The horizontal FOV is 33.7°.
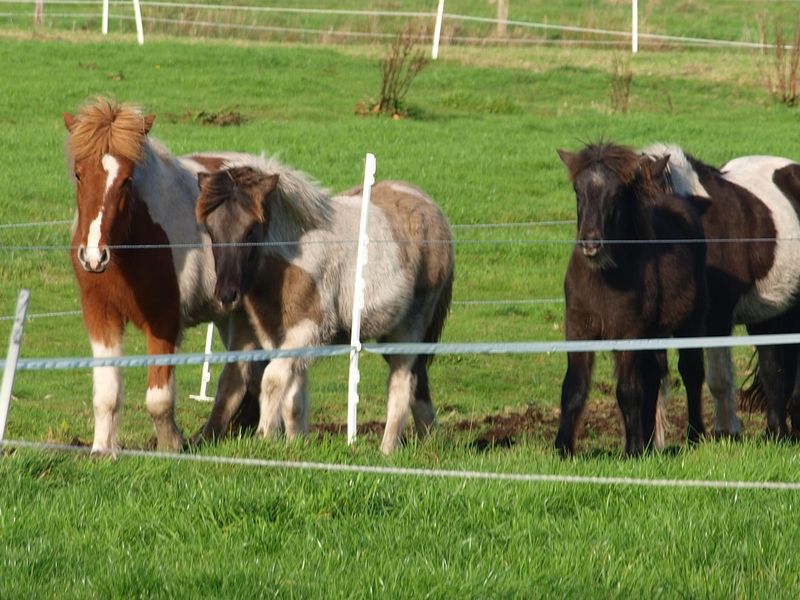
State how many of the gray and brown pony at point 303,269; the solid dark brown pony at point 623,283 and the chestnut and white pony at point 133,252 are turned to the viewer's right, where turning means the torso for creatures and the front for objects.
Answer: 0

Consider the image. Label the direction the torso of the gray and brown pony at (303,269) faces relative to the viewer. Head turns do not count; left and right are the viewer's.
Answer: facing the viewer and to the left of the viewer

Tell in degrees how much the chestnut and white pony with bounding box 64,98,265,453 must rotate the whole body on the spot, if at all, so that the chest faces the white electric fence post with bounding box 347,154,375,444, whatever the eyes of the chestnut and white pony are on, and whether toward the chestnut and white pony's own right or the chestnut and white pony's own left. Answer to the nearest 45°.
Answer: approximately 135° to the chestnut and white pony's own left

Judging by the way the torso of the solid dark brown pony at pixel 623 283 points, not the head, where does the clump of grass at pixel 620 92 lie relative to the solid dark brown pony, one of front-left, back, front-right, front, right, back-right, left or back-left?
back-right

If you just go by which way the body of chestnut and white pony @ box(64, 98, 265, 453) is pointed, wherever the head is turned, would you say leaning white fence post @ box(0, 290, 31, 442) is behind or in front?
in front

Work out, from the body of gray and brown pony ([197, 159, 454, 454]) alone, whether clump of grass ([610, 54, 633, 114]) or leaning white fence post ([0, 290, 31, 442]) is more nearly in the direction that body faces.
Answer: the leaning white fence post

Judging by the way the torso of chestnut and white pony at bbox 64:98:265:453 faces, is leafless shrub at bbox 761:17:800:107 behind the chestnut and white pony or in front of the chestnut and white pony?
behind

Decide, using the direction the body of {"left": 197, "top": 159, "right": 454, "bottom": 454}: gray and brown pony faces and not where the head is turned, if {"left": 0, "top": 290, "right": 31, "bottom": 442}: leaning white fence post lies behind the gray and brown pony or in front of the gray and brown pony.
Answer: in front

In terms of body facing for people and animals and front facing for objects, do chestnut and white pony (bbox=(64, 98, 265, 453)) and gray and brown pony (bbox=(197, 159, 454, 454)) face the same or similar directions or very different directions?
same or similar directions

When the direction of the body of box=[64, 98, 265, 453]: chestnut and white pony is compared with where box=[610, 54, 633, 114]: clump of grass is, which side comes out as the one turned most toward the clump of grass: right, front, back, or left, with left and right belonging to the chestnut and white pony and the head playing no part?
back
